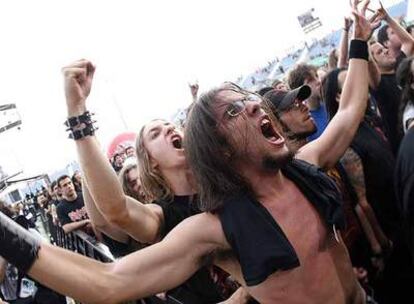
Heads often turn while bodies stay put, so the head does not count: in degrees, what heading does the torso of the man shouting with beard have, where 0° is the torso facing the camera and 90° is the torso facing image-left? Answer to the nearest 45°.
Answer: approximately 315°

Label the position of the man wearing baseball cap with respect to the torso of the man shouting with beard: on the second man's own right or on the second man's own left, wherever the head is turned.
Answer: on the second man's own left

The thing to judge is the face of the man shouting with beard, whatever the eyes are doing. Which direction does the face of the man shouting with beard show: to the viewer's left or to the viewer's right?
to the viewer's right

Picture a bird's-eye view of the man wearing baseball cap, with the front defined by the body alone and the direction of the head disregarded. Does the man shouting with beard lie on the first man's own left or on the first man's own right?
on the first man's own right
